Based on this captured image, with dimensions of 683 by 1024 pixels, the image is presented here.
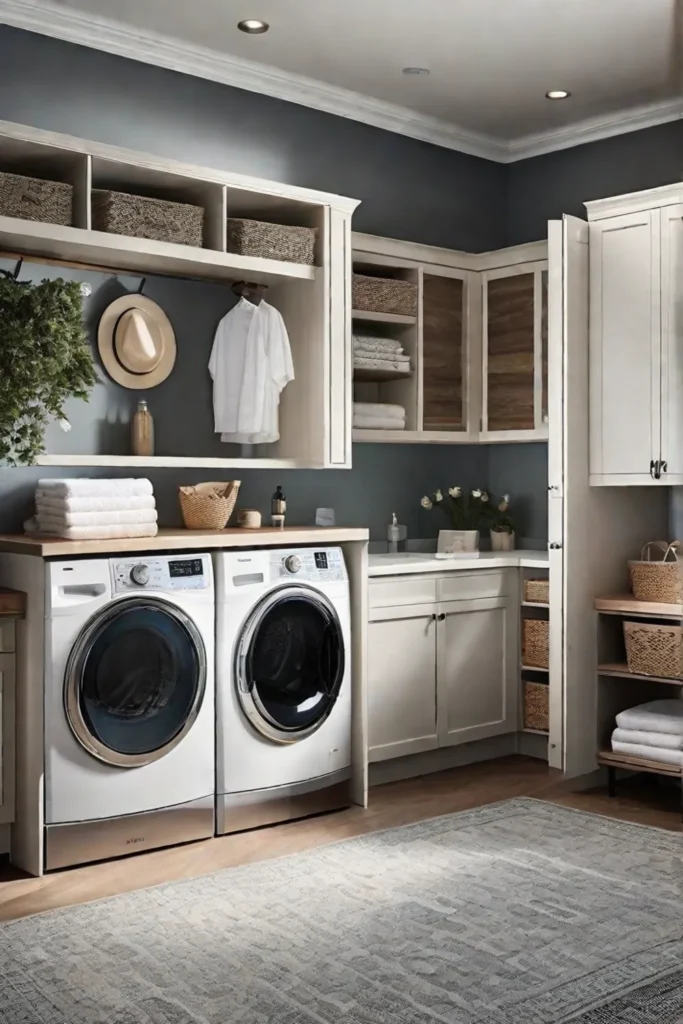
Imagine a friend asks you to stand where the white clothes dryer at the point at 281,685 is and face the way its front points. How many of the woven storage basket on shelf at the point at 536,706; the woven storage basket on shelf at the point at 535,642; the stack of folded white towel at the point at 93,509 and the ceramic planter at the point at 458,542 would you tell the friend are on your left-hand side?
3

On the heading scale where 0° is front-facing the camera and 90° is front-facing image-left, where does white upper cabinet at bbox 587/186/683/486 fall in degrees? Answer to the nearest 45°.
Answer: approximately 45°

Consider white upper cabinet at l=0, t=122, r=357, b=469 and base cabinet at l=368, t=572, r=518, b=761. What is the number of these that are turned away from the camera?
0

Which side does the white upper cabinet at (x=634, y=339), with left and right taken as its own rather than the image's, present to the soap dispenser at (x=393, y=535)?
right

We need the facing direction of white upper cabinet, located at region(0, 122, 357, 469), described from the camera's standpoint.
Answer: facing the viewer and to the right of the viewer

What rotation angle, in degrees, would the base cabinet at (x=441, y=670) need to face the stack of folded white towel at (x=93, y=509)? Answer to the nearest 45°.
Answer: approximately 90° to its right

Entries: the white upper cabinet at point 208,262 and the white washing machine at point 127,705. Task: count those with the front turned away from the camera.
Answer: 0

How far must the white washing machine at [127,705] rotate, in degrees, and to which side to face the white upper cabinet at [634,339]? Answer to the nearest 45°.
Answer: approximately 45° to its left

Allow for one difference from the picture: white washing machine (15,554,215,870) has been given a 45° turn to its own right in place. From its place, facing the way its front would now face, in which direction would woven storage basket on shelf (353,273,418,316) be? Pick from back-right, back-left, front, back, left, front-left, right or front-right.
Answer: back-left

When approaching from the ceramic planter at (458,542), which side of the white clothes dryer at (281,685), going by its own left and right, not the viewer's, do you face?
left
